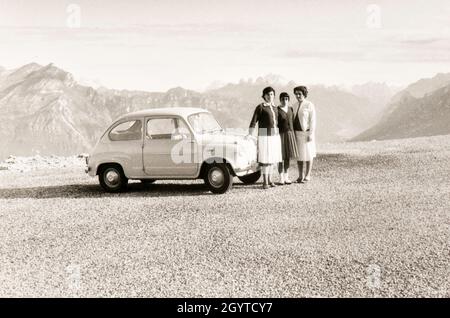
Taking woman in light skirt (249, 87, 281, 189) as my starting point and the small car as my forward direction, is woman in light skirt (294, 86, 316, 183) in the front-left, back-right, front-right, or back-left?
back-right

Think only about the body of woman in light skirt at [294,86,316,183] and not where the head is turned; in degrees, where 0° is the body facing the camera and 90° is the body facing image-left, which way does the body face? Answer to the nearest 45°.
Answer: approximately 45°

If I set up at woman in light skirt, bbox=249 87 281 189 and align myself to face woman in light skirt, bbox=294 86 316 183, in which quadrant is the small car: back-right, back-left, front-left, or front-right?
back-left
